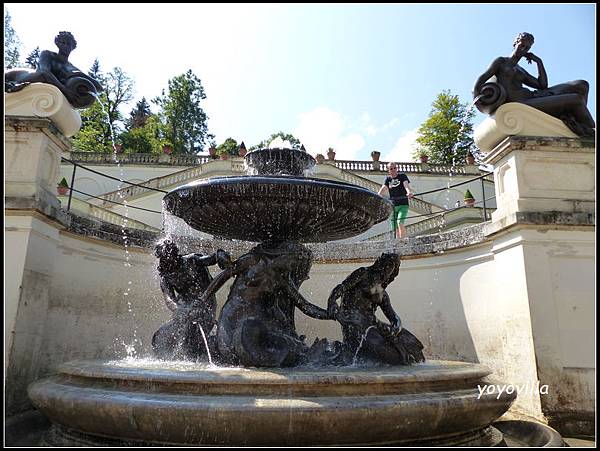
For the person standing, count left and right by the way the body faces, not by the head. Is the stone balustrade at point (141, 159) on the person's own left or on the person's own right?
on the person's own right

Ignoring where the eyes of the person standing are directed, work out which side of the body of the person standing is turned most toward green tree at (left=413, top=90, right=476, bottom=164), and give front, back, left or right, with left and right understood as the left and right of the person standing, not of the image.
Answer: back

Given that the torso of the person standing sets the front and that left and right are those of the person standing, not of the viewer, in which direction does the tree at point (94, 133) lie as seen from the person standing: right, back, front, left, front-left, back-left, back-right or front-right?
back-right

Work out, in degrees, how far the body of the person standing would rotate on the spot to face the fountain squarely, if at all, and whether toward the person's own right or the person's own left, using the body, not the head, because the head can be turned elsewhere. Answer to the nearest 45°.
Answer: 0° — they already face it

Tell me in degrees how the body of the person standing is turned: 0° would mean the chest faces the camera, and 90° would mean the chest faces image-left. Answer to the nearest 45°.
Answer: approximately 0°

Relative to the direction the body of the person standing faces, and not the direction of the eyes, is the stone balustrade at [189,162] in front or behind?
behind

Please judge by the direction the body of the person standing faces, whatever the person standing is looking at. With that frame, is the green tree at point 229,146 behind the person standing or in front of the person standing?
behind

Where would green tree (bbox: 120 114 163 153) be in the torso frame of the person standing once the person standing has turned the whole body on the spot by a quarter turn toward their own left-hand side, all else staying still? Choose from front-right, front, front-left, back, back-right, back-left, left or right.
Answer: back-left

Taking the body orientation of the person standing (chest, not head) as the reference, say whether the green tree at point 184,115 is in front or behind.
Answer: behind
